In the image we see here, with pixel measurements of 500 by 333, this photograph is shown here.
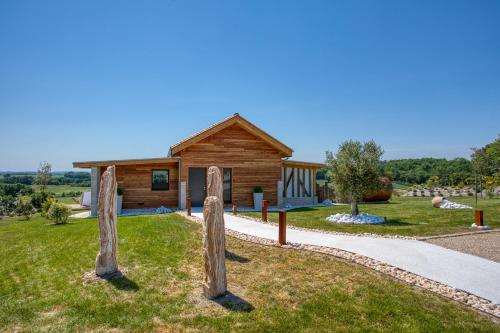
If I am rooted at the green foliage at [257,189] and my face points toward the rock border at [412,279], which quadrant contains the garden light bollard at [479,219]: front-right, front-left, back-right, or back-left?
front-left

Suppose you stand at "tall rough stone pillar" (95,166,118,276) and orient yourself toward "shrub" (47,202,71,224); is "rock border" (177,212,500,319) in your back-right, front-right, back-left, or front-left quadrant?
back-right

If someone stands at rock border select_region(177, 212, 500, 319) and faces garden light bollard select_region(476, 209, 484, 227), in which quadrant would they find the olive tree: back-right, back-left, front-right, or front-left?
front-left

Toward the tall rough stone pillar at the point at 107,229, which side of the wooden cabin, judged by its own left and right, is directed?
front

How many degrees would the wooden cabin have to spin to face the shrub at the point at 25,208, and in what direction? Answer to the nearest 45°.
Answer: approximately 135° to its right

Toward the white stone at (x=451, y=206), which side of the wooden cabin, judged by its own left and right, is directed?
left

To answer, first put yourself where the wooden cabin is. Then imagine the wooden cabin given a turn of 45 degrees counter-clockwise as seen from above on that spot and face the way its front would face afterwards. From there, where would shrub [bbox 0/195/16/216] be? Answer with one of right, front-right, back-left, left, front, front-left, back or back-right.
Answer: back

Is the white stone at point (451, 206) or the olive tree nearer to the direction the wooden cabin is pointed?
the olive tree

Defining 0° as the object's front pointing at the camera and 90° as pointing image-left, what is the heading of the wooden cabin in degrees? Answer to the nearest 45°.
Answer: approximately 0°

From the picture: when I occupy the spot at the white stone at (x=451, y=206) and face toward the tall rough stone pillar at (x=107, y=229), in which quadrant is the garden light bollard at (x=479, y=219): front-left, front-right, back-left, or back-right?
front-left

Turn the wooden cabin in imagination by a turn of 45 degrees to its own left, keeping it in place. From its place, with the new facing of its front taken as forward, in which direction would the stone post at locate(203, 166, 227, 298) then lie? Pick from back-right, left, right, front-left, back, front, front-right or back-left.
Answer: front-right

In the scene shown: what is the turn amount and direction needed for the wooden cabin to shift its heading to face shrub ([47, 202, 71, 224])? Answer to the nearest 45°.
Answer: approximately 90° to its right

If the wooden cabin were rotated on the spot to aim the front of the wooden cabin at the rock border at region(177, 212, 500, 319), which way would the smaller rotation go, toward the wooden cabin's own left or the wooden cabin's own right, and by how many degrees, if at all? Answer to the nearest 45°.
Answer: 0° — it already faces it
